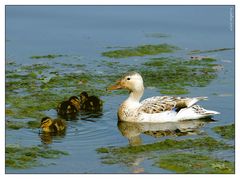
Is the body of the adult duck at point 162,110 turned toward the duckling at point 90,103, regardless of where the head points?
yes

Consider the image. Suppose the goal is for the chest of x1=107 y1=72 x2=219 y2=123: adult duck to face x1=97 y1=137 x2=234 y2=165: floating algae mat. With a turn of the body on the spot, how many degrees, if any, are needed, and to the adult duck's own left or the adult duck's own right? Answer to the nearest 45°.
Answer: approximately 90° to the adult duck's own left

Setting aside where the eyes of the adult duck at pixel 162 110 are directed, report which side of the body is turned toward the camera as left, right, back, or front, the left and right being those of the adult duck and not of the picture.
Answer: left

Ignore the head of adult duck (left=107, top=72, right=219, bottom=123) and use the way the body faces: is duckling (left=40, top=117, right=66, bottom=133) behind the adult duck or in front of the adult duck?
in front

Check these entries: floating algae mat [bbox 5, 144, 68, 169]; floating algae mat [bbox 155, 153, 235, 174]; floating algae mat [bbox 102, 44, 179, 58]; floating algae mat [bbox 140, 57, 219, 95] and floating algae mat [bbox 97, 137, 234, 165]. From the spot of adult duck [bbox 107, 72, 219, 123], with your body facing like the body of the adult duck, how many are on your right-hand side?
2

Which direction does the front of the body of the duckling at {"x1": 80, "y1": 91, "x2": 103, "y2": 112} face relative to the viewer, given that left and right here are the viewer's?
facing to the left of the viewer
